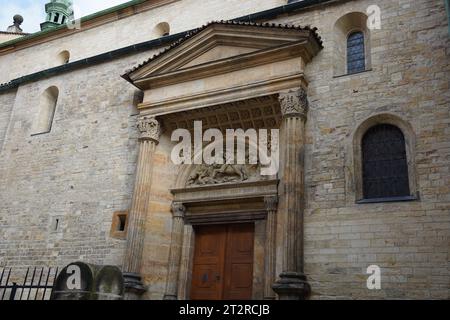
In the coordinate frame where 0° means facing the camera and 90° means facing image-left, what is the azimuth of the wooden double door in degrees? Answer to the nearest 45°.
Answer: approximately 0°
